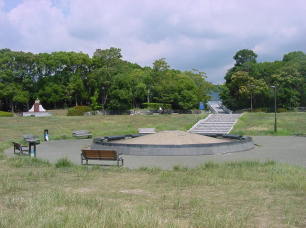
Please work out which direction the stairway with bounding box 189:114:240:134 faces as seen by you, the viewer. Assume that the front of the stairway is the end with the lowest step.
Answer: facing the viewer

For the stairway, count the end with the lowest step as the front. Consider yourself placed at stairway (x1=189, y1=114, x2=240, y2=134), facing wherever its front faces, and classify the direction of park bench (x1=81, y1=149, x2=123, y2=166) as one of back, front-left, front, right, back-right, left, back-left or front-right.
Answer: front

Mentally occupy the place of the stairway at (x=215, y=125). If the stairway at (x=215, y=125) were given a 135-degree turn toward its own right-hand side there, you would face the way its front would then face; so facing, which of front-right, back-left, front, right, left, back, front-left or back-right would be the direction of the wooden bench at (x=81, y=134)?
left

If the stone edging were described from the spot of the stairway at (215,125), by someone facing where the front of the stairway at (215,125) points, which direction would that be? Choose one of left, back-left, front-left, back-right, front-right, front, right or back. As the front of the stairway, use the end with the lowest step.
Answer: front
